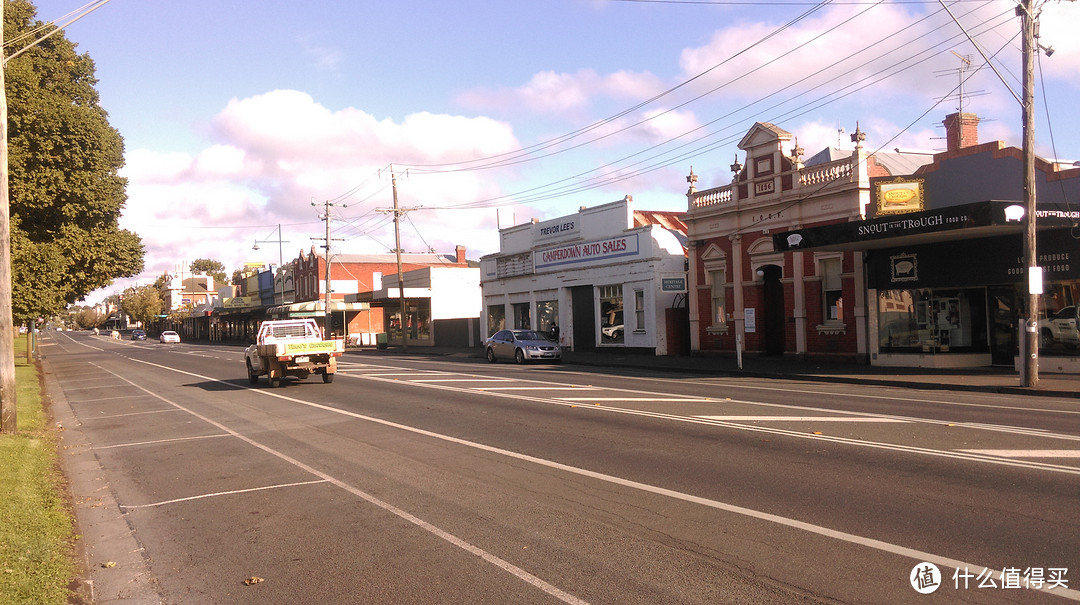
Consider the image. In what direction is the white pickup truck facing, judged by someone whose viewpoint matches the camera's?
facing away from the viewer and to the left of the viewer

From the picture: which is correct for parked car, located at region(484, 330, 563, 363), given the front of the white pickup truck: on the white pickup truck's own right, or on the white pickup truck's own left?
on the white pickup truck's own right

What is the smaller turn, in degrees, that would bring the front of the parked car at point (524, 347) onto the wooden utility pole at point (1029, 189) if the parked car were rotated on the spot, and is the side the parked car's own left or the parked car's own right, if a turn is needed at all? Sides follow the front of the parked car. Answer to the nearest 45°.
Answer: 0° — it already faces it

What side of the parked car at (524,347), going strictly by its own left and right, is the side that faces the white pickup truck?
right

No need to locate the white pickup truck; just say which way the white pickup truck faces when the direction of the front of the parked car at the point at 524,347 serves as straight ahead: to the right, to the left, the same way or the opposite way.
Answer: the opposite way

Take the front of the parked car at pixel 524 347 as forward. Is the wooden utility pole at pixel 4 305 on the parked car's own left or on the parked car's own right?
on the parked car's own right

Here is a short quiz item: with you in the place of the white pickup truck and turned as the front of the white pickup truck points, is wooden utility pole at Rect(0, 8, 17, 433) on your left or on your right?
on your left

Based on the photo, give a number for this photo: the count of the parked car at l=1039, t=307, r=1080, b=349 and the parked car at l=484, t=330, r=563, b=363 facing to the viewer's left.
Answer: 1
